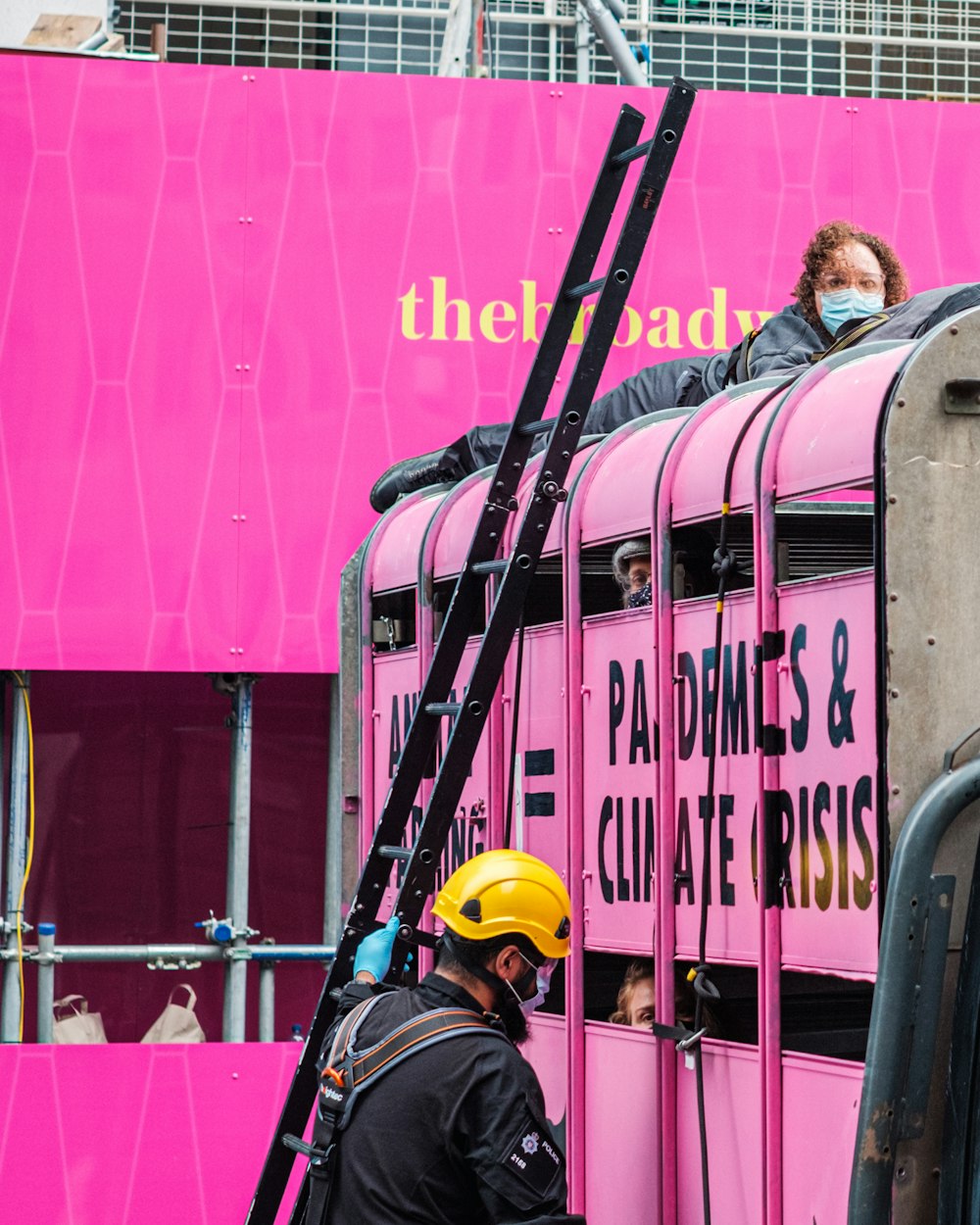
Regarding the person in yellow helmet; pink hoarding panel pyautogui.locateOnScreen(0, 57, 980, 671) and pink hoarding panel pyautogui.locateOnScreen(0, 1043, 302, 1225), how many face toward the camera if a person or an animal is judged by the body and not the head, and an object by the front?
2

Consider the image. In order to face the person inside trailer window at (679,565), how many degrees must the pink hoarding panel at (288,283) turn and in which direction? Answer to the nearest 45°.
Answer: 0° — it already faces them

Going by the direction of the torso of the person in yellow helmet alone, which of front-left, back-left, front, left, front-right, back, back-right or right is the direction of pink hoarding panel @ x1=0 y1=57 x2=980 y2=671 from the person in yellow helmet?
front-left

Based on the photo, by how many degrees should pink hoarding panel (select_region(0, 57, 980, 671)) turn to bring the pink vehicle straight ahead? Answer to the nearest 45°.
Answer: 0° — it already faces it

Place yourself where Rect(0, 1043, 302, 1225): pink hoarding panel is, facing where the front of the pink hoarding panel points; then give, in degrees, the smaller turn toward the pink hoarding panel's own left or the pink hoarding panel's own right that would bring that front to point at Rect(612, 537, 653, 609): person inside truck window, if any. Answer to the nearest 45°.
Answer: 0° — it already faces them

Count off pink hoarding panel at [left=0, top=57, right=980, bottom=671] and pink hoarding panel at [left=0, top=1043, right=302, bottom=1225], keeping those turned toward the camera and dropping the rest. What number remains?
2

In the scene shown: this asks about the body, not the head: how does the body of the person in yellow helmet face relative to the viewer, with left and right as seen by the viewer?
facing away from the viewer and to the right of the viewer

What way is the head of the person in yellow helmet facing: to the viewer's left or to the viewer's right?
to the viewer's right
